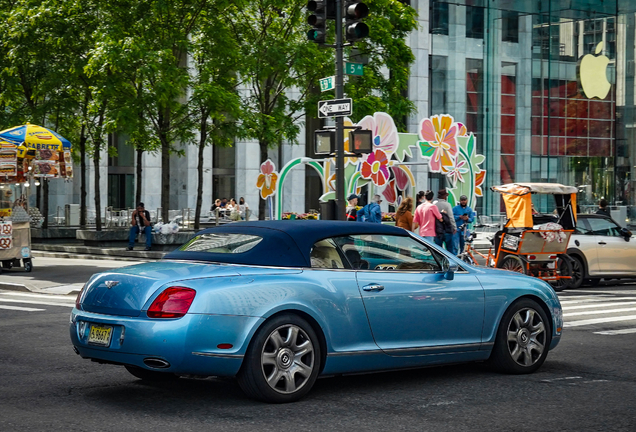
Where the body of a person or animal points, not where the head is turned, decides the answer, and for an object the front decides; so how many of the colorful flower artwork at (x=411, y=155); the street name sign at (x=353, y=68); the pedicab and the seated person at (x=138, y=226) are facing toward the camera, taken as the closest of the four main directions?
3

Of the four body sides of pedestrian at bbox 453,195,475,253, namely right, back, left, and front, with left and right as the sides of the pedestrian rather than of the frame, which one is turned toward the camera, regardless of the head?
front

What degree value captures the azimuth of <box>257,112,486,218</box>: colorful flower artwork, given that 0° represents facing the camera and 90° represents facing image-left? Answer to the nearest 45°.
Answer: approximately 0°

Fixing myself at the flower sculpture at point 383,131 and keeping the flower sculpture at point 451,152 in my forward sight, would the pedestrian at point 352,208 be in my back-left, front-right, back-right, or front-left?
back-right

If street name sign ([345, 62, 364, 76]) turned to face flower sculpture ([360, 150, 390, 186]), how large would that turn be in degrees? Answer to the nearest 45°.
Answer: approximately 180°

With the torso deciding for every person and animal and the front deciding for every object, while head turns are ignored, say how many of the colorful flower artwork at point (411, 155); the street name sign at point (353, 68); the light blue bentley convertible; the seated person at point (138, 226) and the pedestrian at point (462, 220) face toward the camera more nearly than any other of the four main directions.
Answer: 4

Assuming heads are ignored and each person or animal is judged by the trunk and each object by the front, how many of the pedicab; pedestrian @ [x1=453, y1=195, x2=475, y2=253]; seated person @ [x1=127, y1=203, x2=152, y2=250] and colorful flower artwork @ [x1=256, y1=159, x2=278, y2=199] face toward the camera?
3

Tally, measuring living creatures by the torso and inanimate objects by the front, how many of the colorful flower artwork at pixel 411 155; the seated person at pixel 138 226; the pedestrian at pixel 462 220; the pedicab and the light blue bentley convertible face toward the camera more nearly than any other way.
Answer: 3

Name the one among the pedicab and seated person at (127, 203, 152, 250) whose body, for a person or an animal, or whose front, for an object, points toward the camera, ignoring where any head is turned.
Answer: the seated person

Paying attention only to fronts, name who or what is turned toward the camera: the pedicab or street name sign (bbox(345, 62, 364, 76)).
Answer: the street name sign

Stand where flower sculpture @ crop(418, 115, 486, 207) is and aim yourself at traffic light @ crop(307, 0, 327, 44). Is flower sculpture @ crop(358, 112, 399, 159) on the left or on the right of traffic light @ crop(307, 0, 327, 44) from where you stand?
right

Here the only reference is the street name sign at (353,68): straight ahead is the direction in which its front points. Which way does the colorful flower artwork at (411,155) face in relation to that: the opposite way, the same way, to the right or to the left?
the same way

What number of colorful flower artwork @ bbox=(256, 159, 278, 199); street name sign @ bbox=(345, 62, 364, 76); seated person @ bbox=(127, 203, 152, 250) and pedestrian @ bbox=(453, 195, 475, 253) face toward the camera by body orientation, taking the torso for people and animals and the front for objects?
4
